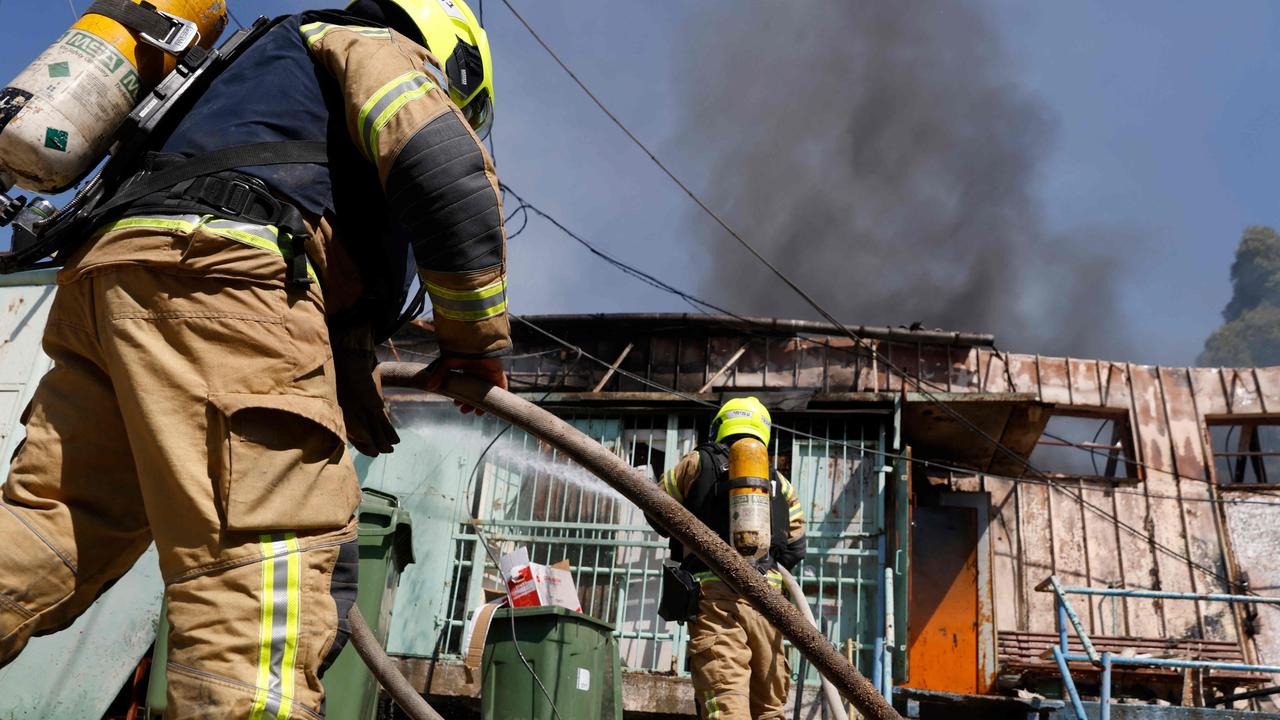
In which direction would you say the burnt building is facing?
toward the camera

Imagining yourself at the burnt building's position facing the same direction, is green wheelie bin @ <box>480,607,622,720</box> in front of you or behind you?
in front

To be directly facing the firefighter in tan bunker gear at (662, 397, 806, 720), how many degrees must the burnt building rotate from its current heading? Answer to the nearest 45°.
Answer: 0° — it already faces them

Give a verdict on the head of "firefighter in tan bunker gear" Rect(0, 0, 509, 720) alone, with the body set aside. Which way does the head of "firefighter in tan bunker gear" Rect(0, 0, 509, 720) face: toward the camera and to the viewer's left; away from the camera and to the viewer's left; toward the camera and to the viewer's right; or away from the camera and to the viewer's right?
away from the camera and to the viewer's right

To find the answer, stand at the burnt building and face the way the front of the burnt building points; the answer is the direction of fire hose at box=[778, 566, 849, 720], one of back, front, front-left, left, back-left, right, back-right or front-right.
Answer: front

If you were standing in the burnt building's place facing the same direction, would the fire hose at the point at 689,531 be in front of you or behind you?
in front

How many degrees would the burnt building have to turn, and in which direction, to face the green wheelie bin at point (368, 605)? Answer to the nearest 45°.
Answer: approximately 45° to its right

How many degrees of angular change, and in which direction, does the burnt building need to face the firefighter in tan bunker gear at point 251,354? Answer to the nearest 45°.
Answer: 0° — it already faces them

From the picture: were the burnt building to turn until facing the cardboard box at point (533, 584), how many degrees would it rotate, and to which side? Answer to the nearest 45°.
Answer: approximately 45° to its right
